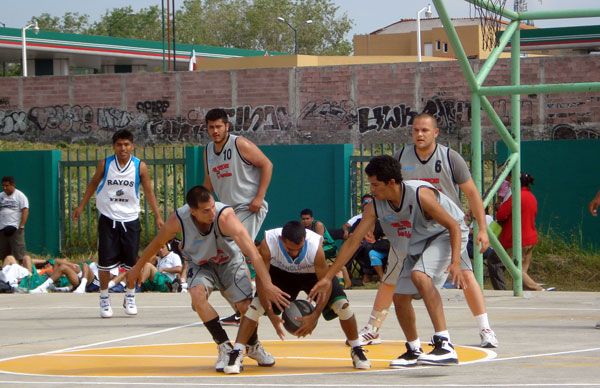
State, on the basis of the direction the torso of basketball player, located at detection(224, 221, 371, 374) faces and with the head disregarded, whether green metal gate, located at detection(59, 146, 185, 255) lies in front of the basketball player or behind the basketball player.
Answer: behind

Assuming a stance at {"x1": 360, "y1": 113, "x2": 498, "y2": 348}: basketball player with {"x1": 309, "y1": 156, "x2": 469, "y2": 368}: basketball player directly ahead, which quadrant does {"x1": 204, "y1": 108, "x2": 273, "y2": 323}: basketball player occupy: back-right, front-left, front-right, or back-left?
back-right

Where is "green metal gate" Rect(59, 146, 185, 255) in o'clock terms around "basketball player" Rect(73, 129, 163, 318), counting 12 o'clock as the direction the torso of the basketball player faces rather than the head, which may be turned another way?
The green metal gate is roughly at 6 o'clock from the basketball player.

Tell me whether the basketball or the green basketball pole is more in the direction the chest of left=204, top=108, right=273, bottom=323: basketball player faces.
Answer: the basketball

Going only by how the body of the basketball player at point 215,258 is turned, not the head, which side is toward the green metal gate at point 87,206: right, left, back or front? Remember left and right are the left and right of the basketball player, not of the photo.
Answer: back

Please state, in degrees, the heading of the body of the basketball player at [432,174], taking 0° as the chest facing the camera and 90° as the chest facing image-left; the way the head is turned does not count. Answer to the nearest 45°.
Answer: approximately 45°

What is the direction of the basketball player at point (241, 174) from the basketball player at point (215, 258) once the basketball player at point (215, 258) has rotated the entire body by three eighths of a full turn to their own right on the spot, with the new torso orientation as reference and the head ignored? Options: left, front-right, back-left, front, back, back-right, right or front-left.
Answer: front-right

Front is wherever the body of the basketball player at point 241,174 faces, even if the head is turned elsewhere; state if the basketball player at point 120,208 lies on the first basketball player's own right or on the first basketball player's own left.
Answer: on the first basketball player's own right

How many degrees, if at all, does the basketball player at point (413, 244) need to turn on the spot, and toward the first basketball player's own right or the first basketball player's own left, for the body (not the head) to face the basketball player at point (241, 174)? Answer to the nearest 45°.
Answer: approximately 90° to the first basketball player's own right

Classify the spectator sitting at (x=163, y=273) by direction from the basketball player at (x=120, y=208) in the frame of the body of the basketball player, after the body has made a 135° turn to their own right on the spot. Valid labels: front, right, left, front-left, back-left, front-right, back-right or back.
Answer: front-right
